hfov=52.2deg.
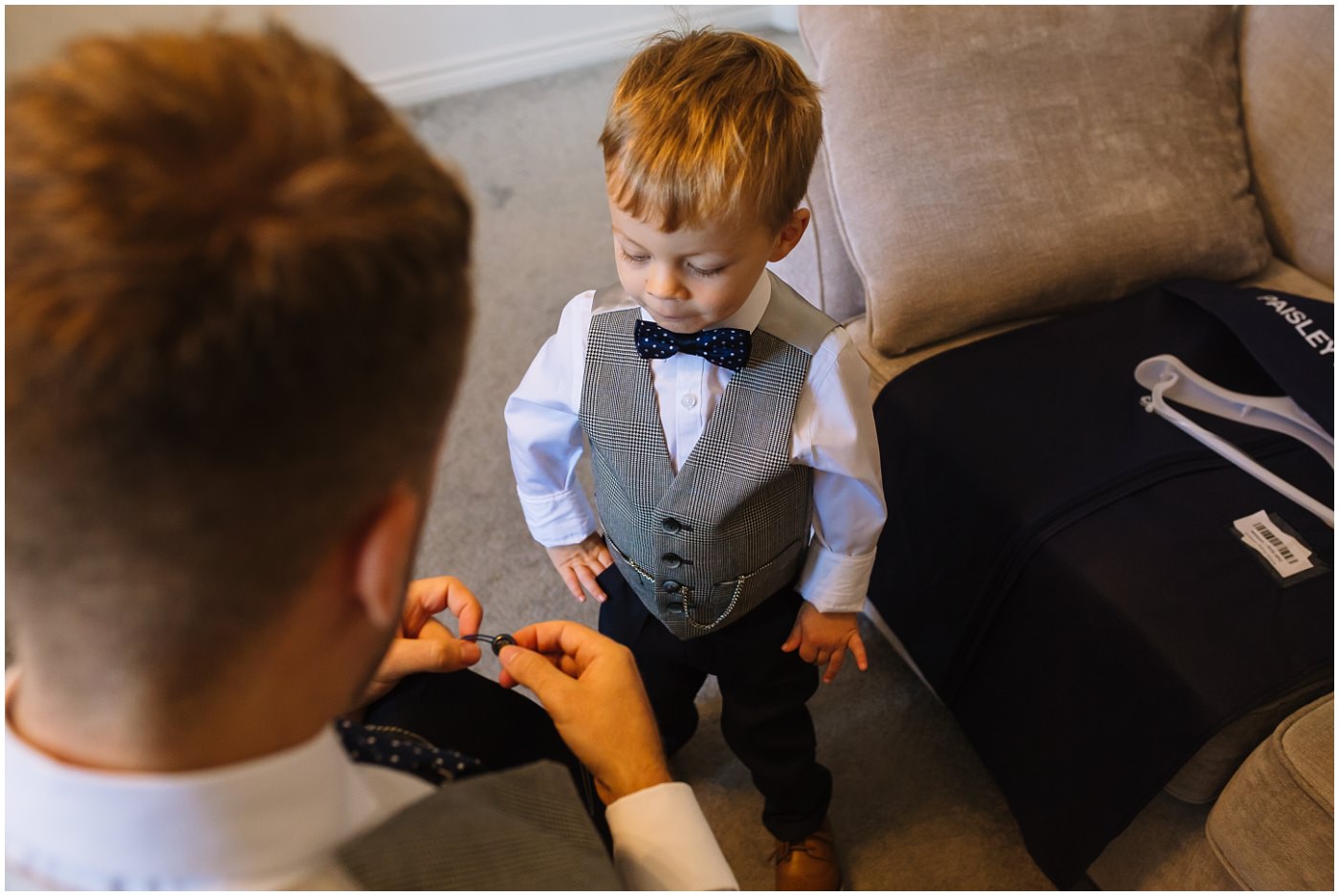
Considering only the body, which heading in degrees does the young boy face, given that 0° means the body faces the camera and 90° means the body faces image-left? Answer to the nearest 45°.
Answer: approximately 0°

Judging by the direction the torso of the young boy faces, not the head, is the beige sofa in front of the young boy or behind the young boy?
behind

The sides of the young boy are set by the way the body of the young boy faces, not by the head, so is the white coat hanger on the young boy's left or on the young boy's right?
on the young boy's left
